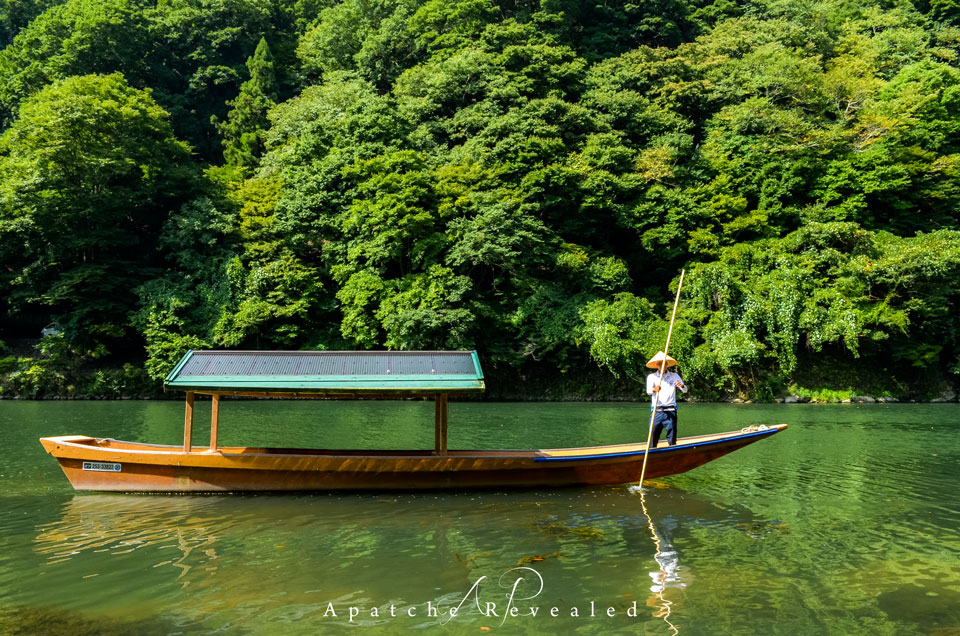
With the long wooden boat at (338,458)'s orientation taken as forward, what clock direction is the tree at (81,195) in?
The tree is roughly at 8 o'clock from the long wooden boat.

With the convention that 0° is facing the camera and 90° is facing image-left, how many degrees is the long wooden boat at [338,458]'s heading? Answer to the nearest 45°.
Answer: approximately 270°
